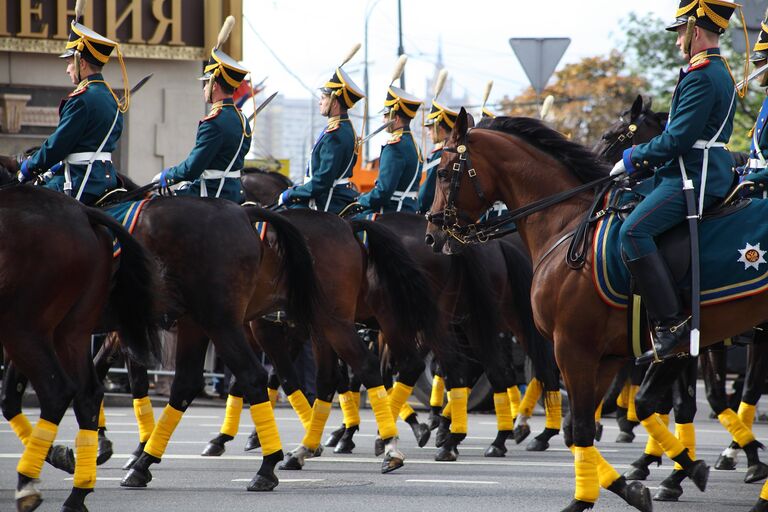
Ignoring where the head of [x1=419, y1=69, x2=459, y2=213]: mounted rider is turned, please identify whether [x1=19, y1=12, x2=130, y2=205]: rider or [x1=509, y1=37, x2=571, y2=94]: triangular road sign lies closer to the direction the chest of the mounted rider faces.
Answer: the rider

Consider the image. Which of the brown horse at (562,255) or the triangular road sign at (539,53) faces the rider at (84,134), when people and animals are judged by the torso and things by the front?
the brown horse

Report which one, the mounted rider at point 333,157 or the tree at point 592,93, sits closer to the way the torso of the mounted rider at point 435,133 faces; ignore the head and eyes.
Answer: the mounted rider

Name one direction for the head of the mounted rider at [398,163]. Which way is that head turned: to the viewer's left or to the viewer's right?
to the viewer's left

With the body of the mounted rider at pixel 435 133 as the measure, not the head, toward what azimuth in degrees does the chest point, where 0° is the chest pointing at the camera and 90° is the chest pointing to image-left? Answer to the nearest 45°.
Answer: approximately 90°

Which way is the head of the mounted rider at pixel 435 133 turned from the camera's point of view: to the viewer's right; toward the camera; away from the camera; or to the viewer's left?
to the viewer's left

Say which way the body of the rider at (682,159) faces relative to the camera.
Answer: to the viewer's left

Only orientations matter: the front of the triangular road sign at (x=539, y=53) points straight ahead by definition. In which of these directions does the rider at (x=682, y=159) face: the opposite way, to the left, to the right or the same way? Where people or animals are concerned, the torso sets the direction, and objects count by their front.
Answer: to the left

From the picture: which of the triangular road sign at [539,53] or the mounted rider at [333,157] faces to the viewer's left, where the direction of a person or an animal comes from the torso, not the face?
the mounted rider

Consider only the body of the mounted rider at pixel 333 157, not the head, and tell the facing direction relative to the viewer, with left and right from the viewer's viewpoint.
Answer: facing to the left of the viewer

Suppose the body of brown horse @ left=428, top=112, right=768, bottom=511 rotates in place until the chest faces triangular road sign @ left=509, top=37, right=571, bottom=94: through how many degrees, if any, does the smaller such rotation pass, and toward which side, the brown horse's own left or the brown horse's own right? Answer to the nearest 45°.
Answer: approximately 90° to the brown horse's own right

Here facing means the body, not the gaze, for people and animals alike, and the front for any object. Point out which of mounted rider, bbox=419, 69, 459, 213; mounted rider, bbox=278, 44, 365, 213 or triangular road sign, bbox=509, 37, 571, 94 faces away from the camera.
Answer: the triangular road sign

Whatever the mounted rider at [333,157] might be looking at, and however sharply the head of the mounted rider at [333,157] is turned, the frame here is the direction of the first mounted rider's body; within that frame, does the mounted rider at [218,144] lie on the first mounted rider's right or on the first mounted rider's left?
on the first mounted rider's left

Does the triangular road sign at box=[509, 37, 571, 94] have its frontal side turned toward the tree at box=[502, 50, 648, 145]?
yes

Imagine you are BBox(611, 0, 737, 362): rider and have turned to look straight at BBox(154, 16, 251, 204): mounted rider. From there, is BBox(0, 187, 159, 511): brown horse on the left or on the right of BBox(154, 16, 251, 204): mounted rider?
left

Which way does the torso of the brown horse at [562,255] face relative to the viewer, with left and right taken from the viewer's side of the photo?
facing to the left of the viewer

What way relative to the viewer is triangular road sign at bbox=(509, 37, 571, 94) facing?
away from the camera
